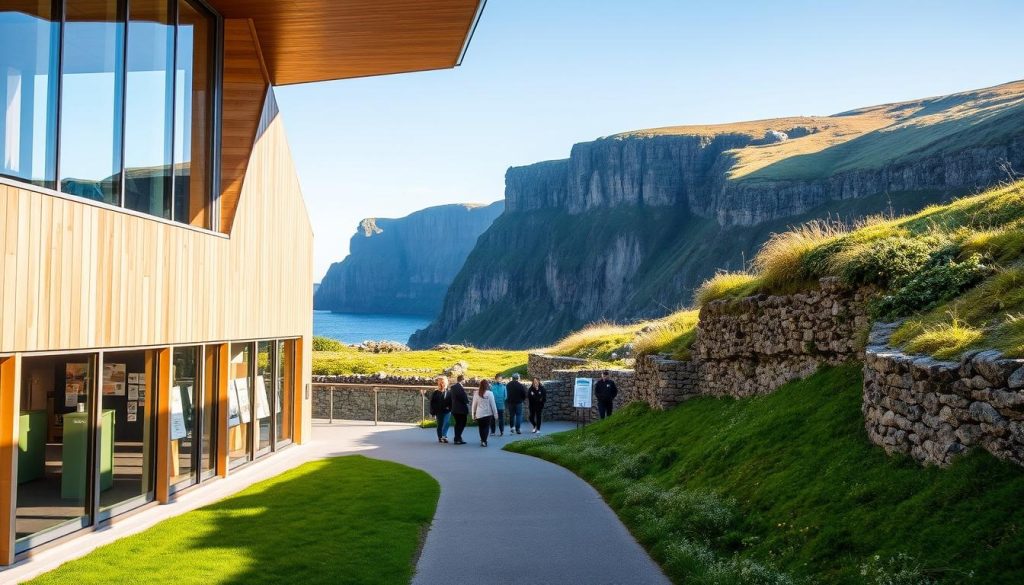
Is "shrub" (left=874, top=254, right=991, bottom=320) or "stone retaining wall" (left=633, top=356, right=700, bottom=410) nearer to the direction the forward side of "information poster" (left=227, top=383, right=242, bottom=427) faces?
the shrub

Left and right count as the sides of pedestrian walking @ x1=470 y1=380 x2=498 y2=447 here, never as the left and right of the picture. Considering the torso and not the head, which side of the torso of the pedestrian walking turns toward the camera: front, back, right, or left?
back

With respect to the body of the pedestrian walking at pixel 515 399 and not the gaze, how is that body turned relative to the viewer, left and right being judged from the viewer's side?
facing away from the viewer

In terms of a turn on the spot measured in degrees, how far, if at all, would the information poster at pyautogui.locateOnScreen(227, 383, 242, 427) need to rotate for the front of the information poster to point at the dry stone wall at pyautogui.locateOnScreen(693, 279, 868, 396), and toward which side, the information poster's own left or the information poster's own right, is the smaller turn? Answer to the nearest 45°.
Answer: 0° — it already faces it

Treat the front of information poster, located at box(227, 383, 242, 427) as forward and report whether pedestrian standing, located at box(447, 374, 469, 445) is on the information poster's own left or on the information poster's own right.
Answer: on the information poster's own left
